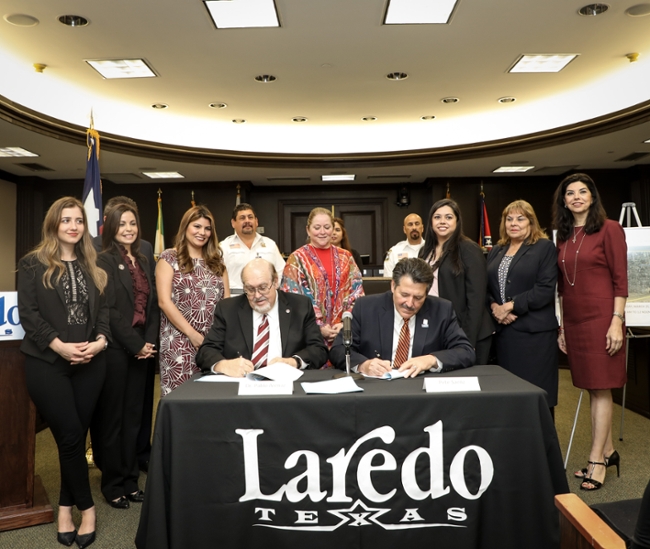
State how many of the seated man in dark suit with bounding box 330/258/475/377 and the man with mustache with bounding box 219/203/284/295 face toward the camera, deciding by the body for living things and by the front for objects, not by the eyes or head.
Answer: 2

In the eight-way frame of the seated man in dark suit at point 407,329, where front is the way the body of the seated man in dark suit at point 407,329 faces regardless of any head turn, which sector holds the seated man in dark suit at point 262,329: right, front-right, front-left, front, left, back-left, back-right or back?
right

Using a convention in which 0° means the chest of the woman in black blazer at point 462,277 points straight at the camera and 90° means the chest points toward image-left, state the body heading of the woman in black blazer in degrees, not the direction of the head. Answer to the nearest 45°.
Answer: approximately 45°

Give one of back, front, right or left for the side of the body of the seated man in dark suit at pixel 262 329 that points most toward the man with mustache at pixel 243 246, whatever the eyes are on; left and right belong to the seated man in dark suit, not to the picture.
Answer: back

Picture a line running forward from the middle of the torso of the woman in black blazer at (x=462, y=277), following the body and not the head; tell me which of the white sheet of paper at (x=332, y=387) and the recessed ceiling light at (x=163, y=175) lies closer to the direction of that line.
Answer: the white sheet of paper

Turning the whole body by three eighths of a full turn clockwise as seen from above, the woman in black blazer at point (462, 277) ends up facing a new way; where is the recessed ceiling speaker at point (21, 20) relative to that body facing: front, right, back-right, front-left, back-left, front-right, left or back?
left

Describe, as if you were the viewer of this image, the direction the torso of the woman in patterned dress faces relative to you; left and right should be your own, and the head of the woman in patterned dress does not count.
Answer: facing the viewer and to the right of the viewer

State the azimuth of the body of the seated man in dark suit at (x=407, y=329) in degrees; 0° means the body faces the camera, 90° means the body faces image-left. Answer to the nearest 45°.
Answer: approximately 0°
